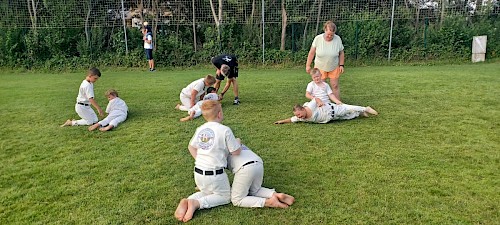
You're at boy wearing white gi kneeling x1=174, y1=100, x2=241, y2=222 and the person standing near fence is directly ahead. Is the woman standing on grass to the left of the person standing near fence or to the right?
right

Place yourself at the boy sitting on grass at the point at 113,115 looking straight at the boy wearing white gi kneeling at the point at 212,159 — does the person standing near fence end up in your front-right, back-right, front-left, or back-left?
back-left

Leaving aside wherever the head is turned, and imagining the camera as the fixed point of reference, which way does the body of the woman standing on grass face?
toward the camera

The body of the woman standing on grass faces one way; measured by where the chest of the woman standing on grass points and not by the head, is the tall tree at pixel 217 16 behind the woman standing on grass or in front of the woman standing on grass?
behind

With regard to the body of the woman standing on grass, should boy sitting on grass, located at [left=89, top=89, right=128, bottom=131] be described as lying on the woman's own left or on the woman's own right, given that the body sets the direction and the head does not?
on the woman's own right

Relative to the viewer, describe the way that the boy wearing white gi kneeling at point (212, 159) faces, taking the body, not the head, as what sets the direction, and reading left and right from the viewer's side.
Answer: facing away from the viewer and to the right of the viewer

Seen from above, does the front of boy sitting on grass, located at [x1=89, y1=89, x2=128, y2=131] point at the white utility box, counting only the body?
no

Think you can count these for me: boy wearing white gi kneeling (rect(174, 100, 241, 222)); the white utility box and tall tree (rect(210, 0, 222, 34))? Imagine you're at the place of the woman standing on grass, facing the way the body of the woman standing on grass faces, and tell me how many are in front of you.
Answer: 1
